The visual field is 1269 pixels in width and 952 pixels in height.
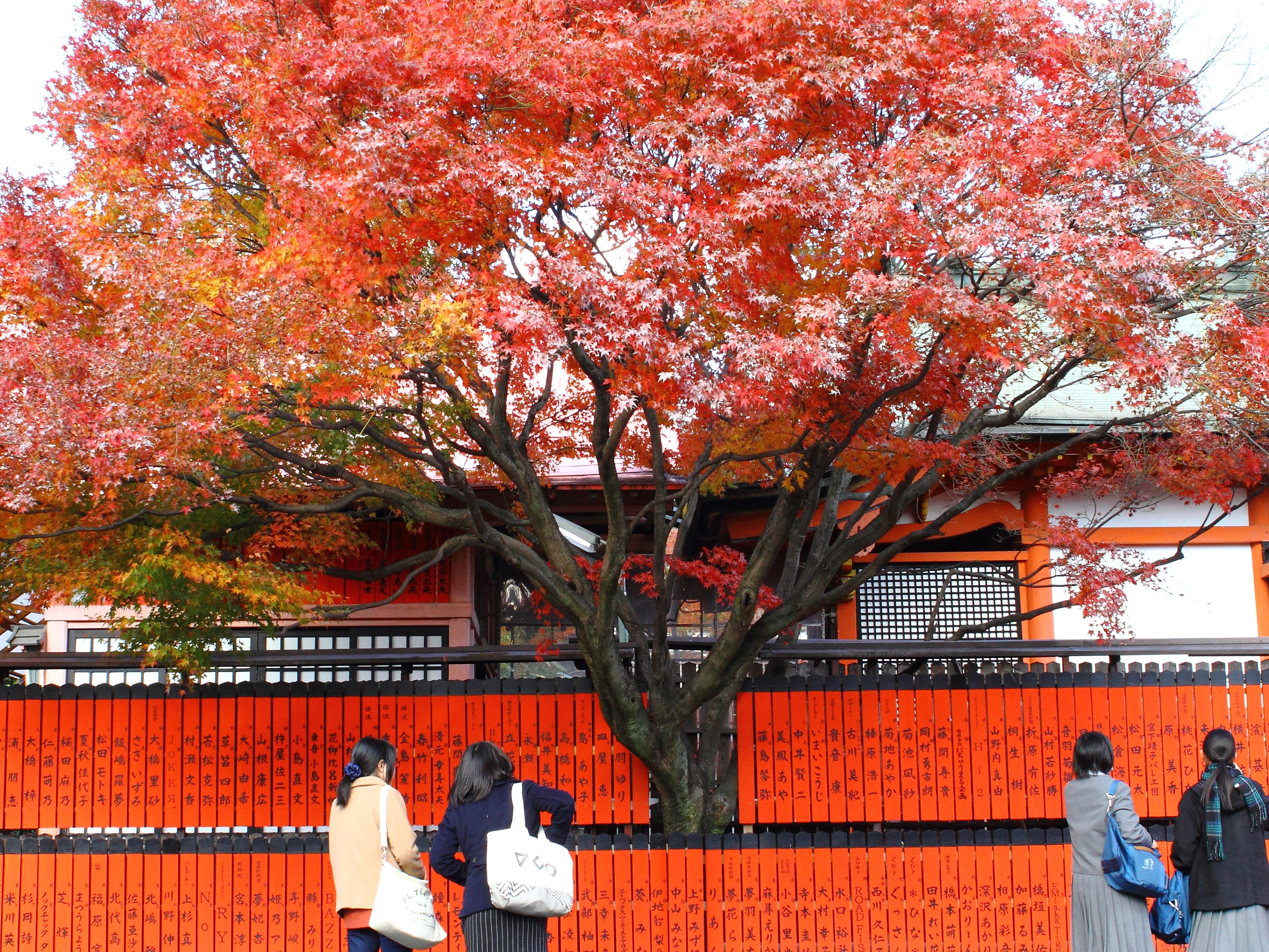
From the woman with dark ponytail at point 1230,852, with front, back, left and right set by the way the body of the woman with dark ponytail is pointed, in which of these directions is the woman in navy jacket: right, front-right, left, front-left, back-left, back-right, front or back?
back-left

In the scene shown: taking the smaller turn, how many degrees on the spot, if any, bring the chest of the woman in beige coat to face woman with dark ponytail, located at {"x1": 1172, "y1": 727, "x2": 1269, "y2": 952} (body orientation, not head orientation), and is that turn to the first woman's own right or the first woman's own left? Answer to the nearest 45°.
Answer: approximately 45° to the first woman's own right

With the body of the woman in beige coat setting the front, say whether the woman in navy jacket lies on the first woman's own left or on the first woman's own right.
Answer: on the first woman's own right

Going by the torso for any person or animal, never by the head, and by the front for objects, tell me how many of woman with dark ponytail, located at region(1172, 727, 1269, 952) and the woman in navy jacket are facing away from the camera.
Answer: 2

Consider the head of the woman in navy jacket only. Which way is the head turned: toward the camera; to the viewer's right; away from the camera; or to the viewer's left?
away from the camera

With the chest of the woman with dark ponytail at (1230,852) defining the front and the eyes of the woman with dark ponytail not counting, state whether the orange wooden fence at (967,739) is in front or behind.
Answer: in front

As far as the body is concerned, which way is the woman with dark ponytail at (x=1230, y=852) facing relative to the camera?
away from the camera

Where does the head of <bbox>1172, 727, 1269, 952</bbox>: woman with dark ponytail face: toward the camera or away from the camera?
away from the camera

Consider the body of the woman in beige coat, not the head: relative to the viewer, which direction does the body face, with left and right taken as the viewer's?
facing away from the viewer and to the right of the viewer

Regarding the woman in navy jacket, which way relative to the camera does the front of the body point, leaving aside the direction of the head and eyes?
away from the camera
